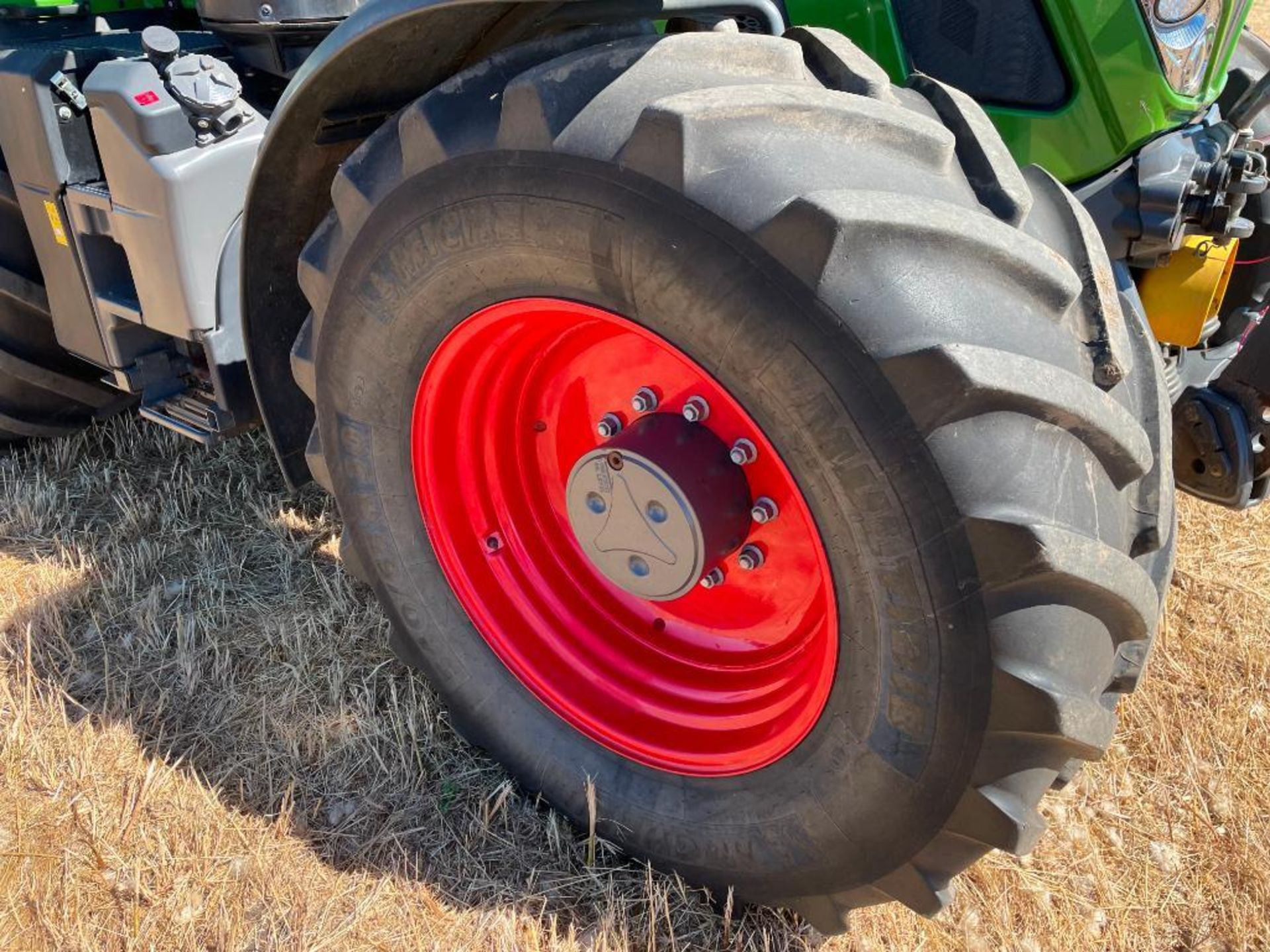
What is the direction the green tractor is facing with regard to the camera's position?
facing the viewer and to the right of the viewer
